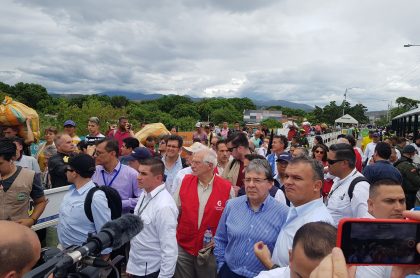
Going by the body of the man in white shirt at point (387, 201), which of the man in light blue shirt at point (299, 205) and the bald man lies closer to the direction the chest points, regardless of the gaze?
the bald man

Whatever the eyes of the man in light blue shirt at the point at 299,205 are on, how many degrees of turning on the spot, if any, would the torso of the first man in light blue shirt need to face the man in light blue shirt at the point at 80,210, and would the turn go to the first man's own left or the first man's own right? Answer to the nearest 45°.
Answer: approximately 45° to the first man's own right

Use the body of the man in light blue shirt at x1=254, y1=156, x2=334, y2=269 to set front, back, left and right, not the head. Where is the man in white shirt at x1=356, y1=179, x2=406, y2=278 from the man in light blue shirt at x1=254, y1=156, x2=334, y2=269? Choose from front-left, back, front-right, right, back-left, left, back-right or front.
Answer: back-left

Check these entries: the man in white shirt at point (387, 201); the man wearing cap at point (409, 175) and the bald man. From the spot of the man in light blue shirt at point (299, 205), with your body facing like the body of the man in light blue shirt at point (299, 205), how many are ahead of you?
1

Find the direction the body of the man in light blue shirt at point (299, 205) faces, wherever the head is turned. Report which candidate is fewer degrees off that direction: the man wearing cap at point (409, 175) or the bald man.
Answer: the bald man

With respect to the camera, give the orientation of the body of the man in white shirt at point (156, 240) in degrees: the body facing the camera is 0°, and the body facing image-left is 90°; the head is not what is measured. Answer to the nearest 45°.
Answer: approximately 45°

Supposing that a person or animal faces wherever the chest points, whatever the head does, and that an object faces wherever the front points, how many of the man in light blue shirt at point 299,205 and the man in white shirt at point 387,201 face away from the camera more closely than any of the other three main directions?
0

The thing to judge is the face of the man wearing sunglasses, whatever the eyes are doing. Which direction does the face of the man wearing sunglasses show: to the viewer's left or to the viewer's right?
to the viewer's left

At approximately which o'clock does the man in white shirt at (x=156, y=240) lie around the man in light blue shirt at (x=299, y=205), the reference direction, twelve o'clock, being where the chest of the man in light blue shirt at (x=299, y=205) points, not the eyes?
the man in white shirt at (x=156, y=240) is roughly at 2 o'clock from the man in light blue shirt at (x=299, y=205).

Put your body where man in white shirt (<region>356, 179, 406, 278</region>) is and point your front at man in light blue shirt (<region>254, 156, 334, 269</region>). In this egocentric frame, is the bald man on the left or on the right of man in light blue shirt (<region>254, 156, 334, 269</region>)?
left

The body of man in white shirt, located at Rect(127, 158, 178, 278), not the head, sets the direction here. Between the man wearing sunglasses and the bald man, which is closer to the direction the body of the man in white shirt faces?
the bald man

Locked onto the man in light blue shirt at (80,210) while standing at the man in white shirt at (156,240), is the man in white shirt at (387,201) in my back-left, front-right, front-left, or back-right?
back-left

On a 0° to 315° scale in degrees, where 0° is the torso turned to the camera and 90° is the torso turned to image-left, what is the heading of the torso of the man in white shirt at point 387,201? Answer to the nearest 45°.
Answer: approximately 315°

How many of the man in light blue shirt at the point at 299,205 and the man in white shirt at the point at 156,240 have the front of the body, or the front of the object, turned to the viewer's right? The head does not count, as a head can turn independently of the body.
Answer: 0
